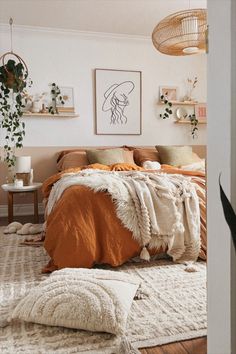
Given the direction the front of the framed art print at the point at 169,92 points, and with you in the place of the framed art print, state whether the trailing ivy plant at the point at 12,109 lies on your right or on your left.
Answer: on your right

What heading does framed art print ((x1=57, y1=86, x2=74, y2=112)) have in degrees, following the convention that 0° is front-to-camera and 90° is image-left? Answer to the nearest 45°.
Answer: approximately 0°

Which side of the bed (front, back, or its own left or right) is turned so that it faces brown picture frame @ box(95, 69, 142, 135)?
back

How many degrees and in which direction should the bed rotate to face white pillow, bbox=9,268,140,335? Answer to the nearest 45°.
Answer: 0° — it already faces it
